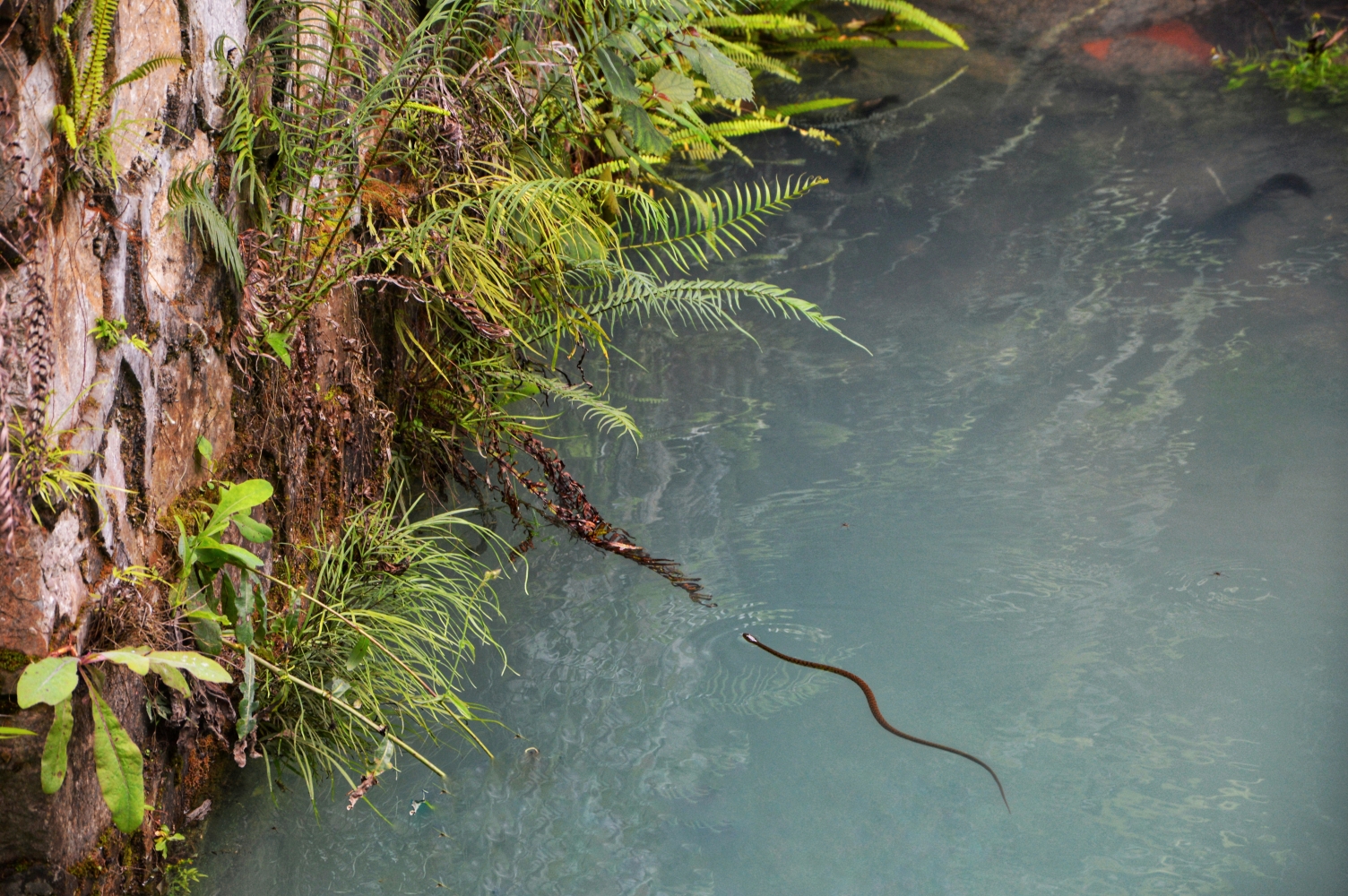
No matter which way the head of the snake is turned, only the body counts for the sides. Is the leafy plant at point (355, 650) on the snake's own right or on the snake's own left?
on the snake's own left

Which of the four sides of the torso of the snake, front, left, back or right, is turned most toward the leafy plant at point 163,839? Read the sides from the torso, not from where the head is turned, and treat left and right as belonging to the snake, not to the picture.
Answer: left

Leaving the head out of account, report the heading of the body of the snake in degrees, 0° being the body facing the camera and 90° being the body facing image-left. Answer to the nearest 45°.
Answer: approximately 135°

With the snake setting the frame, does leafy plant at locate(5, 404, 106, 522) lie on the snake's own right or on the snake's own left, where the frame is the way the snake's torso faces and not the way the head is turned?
on the snake's own left

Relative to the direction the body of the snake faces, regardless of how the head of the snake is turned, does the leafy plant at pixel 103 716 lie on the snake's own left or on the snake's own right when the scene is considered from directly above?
on the snake's own left
